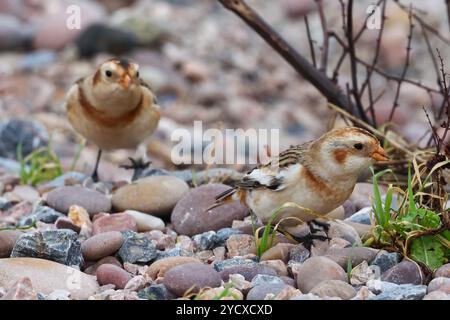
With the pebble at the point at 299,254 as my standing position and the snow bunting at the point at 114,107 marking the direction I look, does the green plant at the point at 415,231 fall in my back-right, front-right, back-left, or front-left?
back-right

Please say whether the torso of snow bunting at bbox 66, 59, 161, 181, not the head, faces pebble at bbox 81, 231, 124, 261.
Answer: yes

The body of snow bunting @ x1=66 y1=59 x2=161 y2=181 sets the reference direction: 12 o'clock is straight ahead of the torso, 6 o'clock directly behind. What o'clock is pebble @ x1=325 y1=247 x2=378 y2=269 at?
The pebble is roughly at 11 o'clock from the snow bunting.

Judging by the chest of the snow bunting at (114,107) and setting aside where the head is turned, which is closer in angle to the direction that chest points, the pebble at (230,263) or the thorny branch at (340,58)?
the pebble

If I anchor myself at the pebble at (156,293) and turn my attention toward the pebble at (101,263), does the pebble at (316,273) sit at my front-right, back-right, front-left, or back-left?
back-right

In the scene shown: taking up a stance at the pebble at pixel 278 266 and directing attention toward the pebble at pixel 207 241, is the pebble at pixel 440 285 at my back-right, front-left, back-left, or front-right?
back-right

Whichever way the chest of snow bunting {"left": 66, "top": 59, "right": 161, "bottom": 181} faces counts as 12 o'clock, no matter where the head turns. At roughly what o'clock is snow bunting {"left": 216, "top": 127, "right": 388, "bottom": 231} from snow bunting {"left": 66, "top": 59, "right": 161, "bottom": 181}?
snow bunting {"left": 216, "top": 127, "right": 388, "bottom": 231} is roughly at 11 o'clock from snow bunting {"left": 66, "top": 59, "right": 161, "bottom": 181}.

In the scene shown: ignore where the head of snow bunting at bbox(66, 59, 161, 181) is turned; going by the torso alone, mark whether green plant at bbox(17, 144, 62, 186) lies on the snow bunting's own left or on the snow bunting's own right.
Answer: on the snow bunting's own right

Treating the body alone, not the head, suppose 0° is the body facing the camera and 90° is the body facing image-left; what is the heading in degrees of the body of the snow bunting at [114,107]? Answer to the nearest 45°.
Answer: approximately 0°
